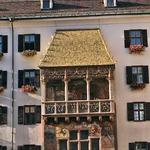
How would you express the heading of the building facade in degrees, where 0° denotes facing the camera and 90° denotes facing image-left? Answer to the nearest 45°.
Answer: approximately 0°
